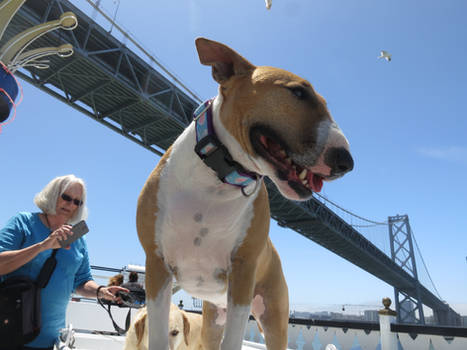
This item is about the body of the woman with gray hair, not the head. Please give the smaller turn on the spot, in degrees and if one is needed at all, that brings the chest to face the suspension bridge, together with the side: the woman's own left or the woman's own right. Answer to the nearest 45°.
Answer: approximately 135° to the woman's own left

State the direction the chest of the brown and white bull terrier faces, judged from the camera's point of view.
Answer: toward the camera

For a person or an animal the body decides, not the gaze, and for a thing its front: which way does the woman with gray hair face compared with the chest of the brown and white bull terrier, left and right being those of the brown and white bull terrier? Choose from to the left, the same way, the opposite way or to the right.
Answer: to the left

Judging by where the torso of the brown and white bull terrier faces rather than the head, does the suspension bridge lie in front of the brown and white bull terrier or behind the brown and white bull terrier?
behind

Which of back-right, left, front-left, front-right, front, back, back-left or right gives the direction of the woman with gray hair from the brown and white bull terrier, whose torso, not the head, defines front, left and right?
back-right

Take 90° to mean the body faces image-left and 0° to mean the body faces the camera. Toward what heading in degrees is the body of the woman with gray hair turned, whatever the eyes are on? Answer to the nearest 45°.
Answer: approximately 315°

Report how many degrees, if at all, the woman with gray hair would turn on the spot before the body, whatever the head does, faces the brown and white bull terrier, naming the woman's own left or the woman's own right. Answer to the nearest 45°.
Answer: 0° — they already face it

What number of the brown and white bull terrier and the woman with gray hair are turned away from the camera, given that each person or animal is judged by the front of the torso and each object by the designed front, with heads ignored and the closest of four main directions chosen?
0
